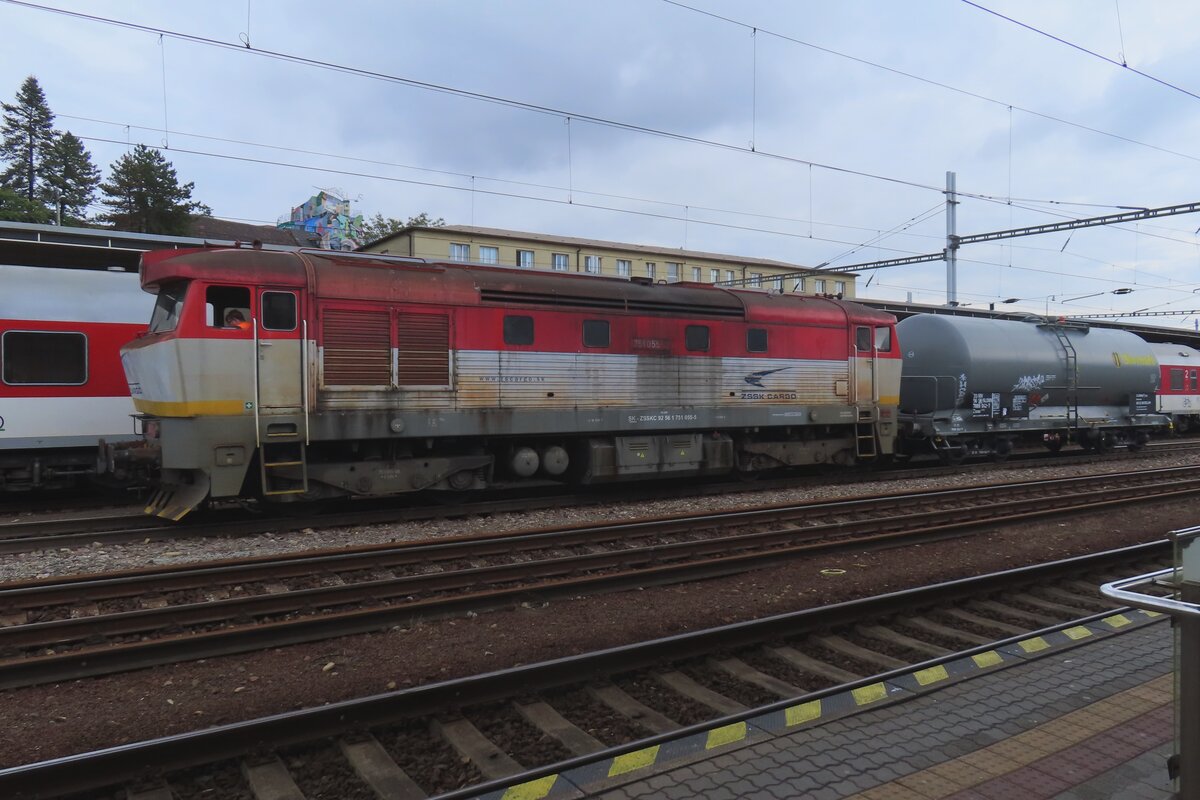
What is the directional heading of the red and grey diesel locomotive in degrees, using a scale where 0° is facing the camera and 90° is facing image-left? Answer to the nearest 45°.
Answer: approximately 45°

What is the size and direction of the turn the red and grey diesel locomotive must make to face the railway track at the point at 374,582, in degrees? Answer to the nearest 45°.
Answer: approximately 45° to its left
